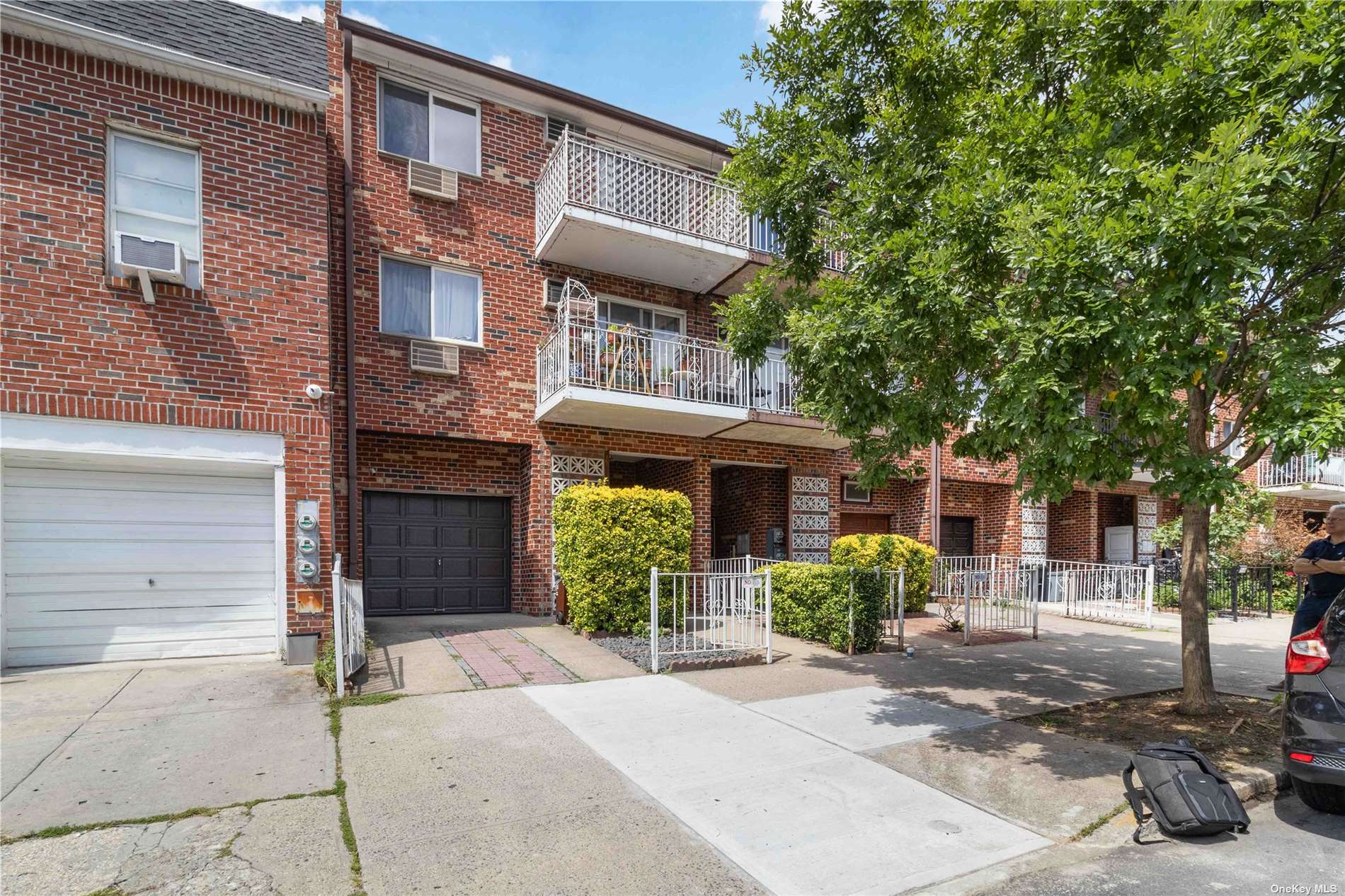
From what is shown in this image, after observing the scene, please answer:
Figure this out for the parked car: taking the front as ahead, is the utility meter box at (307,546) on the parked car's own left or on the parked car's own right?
on the parked car's own left

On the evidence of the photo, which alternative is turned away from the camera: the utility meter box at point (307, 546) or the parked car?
the parked car

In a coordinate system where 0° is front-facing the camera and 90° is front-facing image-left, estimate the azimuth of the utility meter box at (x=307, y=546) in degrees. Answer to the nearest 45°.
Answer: approximately 0°

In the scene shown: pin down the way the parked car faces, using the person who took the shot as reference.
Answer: facing away from the viewer

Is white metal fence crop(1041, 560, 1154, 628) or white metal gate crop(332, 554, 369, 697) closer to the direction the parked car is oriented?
the white metal fence

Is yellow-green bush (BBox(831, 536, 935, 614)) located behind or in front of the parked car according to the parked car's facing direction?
in front

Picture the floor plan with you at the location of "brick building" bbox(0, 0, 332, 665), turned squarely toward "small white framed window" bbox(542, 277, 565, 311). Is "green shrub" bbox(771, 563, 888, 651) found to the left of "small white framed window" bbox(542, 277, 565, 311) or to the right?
right
